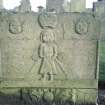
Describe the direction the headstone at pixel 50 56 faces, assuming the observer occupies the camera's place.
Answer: facing the viewer

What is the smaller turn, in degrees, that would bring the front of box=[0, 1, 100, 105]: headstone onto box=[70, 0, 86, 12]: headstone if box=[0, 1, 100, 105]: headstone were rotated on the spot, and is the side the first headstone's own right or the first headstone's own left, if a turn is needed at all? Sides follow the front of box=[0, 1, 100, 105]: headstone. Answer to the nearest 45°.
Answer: approximately 180°
